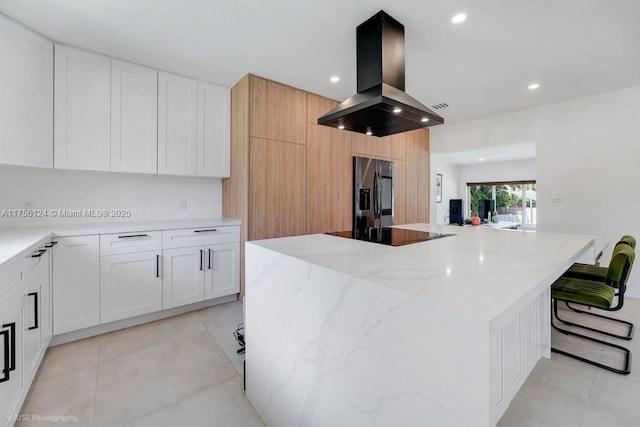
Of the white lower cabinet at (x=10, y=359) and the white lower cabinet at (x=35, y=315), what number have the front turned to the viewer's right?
2

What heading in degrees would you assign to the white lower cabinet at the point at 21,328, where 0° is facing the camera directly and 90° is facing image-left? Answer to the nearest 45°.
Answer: approximately 270°

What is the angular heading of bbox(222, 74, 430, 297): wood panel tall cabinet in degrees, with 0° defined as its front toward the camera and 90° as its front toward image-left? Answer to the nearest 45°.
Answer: approximately 315°

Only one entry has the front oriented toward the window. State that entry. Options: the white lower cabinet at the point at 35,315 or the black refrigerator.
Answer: the white lower cabinet

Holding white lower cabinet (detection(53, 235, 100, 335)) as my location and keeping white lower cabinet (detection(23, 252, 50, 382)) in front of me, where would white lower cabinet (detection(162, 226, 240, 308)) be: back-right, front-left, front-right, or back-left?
back-left

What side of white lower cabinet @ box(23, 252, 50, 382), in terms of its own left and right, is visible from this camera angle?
right

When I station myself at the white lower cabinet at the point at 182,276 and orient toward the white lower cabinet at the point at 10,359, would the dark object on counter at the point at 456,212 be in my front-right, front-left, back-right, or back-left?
back-left

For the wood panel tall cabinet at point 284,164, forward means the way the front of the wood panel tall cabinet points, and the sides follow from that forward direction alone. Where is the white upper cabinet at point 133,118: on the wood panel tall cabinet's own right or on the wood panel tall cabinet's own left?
on the wood panel tall cabinet's own right

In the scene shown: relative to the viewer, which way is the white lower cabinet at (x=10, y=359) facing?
to the viewer's right

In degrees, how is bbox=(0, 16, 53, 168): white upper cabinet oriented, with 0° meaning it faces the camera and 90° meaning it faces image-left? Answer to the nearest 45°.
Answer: approximately 315°
